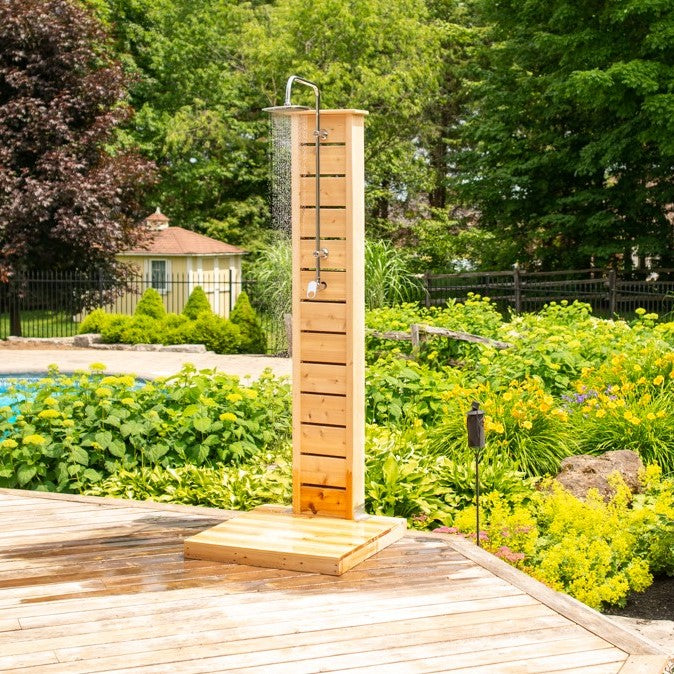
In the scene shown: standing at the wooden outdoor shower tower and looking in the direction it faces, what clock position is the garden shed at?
The garden shed is roughly at 4 o'clock from the wooden outdoor shower tower.

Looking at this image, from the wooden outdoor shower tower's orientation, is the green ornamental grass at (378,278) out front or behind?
behind

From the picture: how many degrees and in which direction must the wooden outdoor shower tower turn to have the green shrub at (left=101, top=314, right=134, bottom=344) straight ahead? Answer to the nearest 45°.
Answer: approximately 135° to its right

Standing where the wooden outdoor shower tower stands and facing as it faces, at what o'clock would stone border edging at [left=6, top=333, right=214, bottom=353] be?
The stone border edging is roughly at 4 o'clock from the wooden outdoor shower tower.

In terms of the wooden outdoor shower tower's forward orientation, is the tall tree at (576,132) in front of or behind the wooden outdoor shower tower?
behind

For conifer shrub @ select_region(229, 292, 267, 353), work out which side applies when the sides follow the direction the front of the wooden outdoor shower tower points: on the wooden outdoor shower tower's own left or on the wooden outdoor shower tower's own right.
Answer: on the wooden outdoor shower tower's own right

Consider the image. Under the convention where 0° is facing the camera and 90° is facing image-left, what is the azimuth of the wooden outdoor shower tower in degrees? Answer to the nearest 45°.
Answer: approximately 45°

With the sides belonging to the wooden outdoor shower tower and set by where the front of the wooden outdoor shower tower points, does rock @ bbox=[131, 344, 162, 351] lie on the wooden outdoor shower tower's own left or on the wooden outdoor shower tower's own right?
on the wooden outdoor shower tower's own right

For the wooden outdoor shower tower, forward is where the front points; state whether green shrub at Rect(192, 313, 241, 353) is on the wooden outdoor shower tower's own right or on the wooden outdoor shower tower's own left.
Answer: on the wooden outdoor shower tower's own right

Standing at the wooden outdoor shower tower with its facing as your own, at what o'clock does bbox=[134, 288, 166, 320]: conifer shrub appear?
The conifer shrub is roughly at 4 o'clock from the wooden outdoor shower tower.

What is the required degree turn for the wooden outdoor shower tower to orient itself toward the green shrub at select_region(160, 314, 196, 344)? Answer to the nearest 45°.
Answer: approximately 135° to its right

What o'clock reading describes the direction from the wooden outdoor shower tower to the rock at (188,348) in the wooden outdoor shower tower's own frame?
The rock is roughly at 4 o'clock from the wooden outdoor shower tower.

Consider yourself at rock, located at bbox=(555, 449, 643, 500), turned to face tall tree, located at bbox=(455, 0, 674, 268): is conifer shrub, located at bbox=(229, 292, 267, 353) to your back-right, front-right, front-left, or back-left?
front-left
